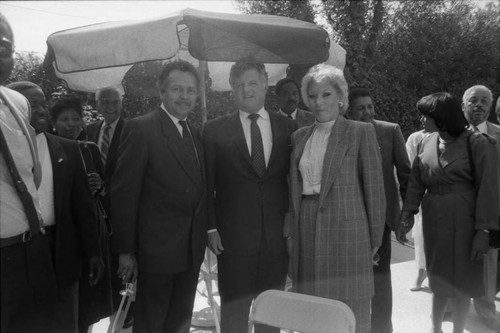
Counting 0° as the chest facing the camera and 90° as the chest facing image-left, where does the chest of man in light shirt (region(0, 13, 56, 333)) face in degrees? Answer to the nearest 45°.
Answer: approximately 315°

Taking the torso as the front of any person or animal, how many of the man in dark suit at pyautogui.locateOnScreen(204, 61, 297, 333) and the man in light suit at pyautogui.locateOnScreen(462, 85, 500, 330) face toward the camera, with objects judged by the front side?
2

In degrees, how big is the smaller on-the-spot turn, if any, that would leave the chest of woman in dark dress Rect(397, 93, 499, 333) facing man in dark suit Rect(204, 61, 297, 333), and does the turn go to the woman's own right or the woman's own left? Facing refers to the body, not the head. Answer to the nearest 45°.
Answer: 0° — they already face them

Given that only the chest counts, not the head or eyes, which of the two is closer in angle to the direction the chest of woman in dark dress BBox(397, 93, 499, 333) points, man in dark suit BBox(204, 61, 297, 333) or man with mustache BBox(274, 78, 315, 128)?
the man in dark suit

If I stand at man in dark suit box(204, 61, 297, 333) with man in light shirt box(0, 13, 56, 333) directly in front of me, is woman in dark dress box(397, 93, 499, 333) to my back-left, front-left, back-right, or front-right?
back-left

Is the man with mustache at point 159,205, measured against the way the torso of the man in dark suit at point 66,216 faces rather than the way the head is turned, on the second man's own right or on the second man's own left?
on the second man's own left

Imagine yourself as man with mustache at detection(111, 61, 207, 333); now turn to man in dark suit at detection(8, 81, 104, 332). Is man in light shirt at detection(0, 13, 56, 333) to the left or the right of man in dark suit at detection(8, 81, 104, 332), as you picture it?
left
